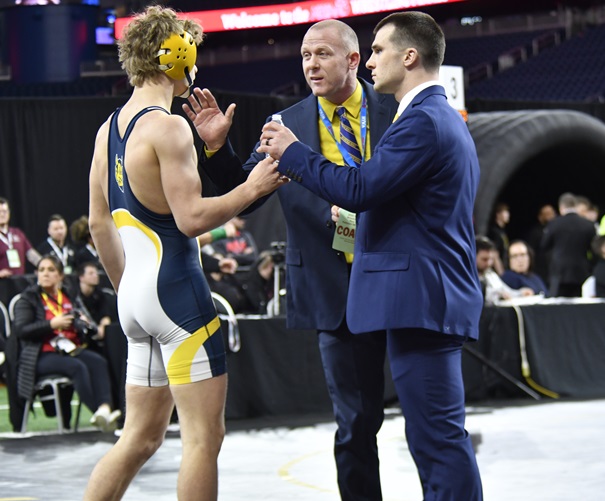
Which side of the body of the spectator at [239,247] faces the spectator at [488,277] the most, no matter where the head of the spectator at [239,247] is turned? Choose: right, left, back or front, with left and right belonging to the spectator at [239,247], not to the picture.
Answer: left

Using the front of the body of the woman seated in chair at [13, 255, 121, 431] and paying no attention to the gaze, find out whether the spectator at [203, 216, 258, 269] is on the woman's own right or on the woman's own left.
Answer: on the woman's own left

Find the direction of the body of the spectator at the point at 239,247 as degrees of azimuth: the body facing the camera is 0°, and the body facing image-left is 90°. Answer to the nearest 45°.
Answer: approximately 45°

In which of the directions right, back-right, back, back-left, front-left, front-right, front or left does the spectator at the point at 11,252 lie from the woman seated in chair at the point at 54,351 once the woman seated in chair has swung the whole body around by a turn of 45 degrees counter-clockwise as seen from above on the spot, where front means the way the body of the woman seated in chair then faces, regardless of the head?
left

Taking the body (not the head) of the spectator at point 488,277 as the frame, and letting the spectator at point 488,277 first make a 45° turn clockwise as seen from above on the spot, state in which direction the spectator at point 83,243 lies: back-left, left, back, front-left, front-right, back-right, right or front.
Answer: right

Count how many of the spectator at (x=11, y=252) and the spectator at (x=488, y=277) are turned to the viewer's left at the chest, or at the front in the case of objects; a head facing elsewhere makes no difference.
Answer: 0

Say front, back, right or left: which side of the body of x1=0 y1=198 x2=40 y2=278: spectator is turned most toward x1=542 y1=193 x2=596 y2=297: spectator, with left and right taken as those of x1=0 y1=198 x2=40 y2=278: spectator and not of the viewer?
left

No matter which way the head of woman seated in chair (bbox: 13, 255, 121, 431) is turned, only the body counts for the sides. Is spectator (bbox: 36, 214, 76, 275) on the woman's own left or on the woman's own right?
on the woman's own left
